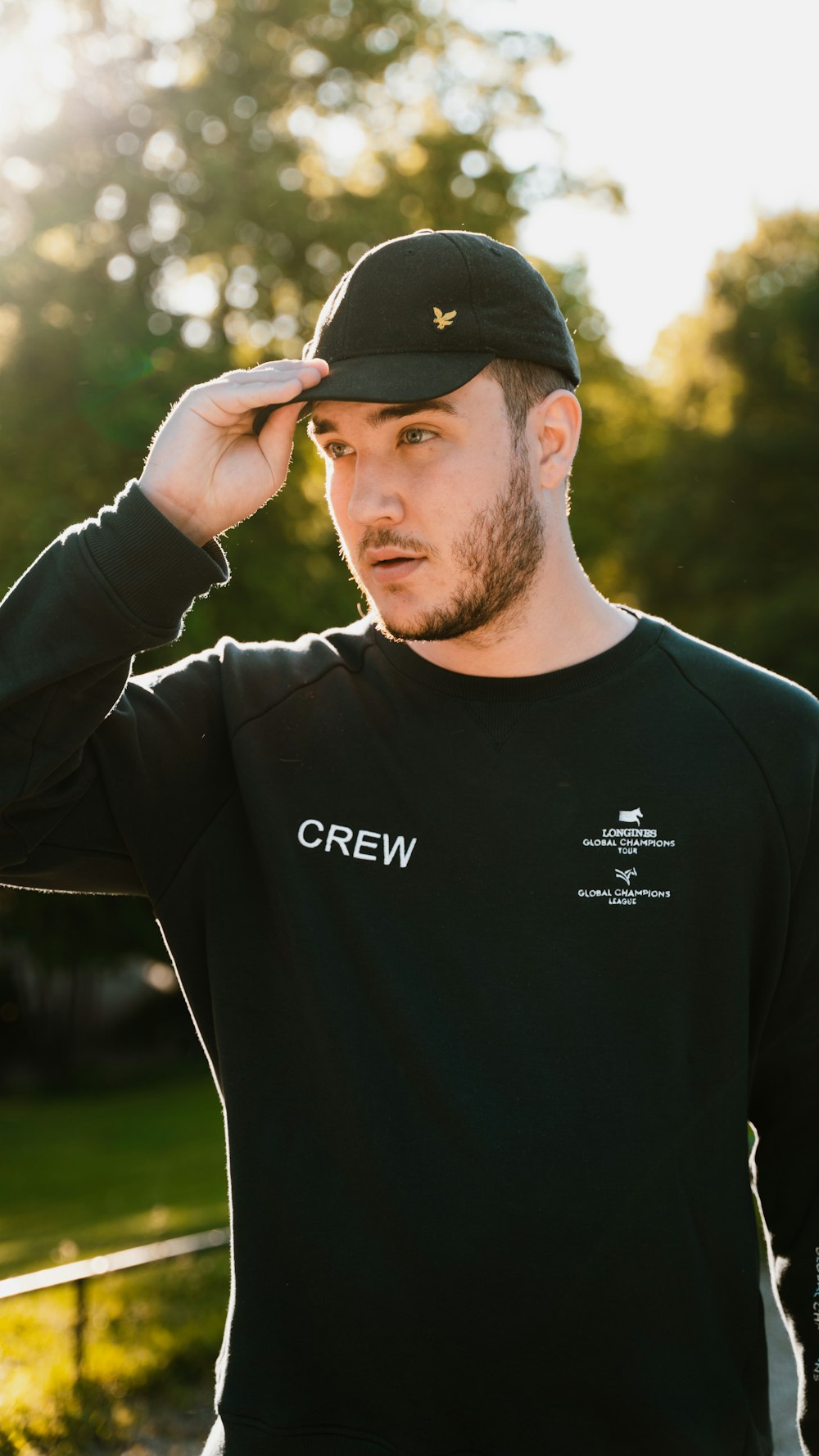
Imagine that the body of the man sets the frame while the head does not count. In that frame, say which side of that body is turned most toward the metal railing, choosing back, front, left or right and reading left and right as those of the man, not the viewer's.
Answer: back

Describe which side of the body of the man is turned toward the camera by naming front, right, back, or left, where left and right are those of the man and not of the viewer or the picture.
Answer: front

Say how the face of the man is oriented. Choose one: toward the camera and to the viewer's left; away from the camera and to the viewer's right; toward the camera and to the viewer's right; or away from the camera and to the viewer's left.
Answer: toward the camera and to the viewer's left
